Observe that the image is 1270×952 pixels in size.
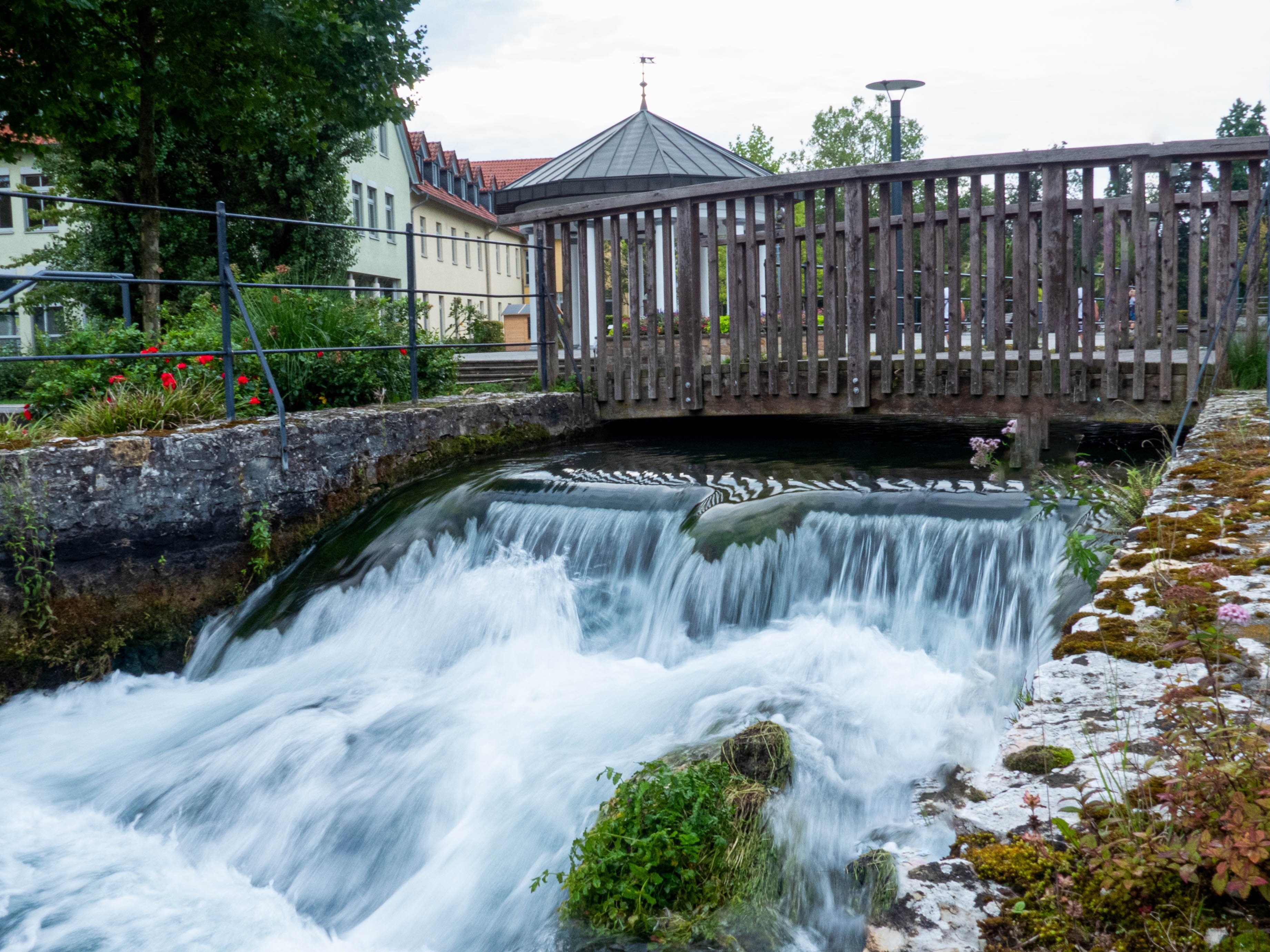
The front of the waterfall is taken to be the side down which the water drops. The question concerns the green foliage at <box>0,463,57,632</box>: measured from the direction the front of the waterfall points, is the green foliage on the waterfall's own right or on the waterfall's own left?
on the waterfall's own right

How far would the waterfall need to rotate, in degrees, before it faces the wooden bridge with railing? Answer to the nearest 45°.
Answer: approximately 135° to its left

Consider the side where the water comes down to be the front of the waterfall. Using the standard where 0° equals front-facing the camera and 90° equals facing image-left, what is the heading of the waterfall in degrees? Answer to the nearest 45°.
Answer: approximately 0°

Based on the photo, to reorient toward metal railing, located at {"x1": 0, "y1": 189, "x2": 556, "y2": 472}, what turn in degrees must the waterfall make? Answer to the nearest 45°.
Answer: approximately 135° to its right

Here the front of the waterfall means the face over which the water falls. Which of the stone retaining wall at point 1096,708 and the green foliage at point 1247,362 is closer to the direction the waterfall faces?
the stone retaining wall

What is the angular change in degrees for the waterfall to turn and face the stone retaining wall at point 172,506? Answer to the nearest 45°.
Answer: approximately 135° to its right

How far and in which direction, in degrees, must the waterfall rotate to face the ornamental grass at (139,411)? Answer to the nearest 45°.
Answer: approximately 135° to its right

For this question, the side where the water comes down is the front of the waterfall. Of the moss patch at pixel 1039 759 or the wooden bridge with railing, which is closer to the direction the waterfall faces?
the moss patch
